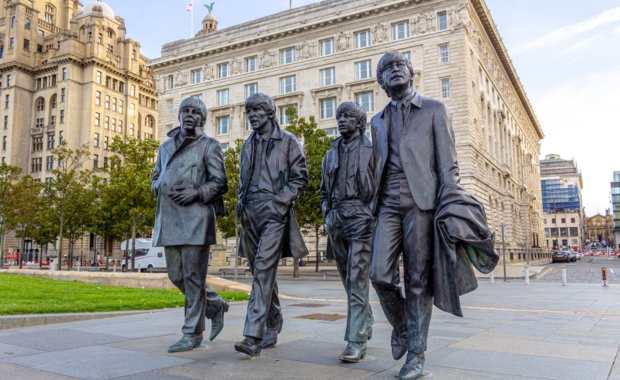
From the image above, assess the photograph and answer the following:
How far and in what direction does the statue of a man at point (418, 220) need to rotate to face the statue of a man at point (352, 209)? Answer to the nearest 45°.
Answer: approximately 90° to its right

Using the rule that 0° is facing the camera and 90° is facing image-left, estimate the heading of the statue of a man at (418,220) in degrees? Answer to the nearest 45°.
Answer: approximately 45°

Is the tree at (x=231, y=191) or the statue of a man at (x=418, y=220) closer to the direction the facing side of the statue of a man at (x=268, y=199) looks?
the statue of a man

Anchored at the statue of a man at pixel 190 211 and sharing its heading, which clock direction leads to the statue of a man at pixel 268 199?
the statue of a man at pixel 268 199 is roughly at 8 o'clock from the statue of a man at pixel 190 211.

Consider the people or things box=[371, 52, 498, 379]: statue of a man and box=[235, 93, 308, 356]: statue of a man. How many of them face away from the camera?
0

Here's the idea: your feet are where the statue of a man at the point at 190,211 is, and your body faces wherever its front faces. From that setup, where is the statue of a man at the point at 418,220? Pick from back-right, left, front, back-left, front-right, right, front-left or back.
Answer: left

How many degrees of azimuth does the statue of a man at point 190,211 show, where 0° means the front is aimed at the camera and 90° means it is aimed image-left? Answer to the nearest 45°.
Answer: approximately 45°

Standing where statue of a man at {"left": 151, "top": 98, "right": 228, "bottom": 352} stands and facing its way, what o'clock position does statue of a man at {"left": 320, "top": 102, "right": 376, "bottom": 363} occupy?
statue of a man at {"left": 320, "top": 102, "right": 376, "bottom": 363} is roughly at 8 o'clock from statue of a man at {"left": 151, "top": 98, "right": 228, "bottom": 352}.

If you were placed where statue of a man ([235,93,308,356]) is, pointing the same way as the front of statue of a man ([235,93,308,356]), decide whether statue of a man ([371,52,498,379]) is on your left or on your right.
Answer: on your left

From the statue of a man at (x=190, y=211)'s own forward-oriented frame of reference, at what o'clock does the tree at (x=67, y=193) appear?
The tree is roughly at 4 o'clock from the statue of a man.

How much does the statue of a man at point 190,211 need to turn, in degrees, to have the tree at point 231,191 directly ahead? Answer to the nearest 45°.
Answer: approximately 135° to its right

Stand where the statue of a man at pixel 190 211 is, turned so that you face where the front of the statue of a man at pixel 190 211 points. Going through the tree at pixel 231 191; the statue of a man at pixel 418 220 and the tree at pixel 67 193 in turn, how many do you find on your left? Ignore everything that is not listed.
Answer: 1

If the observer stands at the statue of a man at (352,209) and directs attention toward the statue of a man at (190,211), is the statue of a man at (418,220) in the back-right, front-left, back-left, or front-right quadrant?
back-left
